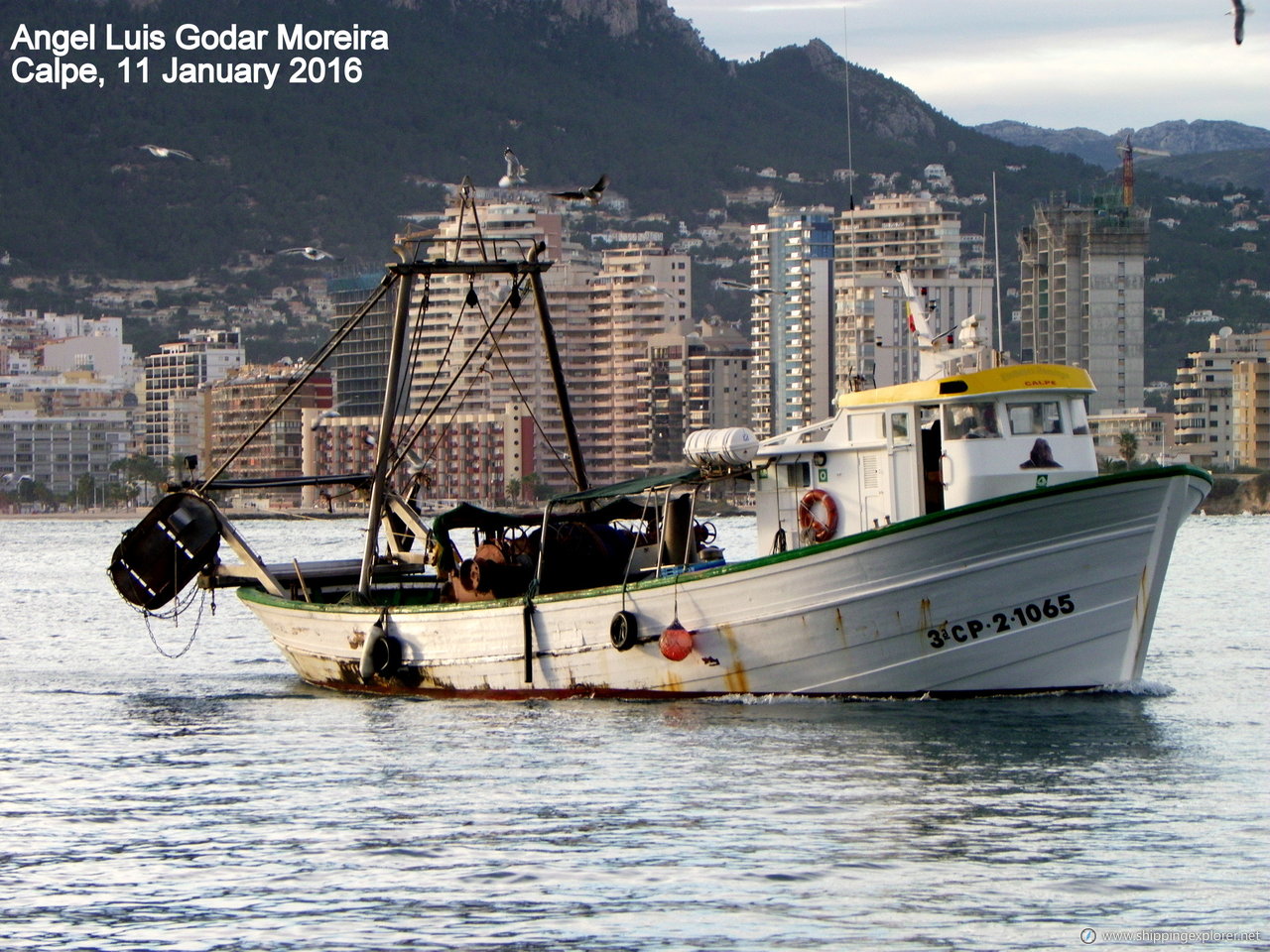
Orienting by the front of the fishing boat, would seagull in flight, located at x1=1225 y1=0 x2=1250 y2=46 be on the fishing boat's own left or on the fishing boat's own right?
on the fishing boat's own left
